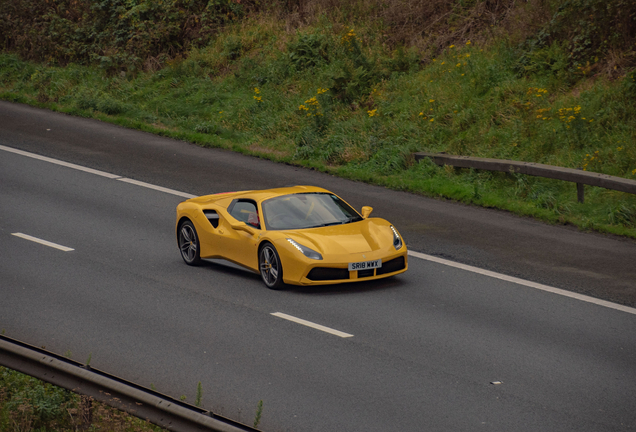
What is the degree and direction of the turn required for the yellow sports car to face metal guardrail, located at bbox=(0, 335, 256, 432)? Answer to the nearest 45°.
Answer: approximately 45° to its right

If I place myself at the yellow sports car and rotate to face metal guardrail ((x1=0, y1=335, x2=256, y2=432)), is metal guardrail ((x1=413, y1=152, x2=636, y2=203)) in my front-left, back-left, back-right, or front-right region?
back-left

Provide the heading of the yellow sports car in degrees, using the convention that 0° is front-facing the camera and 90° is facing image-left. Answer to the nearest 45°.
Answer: approximately 315°

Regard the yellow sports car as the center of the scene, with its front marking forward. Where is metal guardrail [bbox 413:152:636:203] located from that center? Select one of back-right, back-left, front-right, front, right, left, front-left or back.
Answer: left
